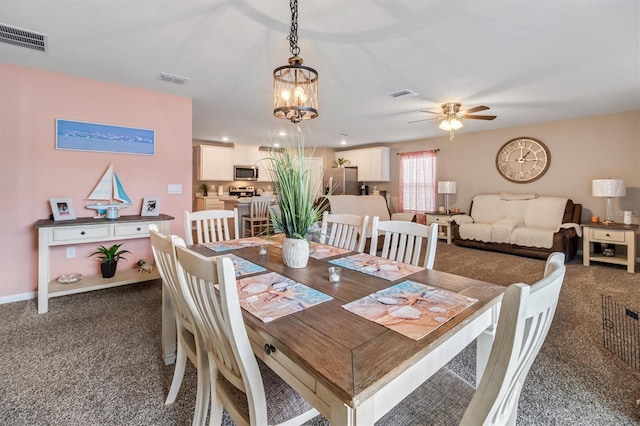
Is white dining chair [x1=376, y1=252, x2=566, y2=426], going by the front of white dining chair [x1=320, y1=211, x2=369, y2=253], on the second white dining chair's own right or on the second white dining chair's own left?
on the second white dining chair's own left

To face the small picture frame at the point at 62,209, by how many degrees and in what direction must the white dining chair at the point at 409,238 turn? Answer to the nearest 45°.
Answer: approximately 45° to its right

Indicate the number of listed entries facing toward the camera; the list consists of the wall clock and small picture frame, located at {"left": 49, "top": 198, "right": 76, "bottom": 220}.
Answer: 2

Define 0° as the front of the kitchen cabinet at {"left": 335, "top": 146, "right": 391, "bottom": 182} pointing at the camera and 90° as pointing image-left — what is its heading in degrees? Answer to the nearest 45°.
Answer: approximately 45°

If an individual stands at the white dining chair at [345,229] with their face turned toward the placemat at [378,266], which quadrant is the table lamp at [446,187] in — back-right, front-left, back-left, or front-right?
back-left

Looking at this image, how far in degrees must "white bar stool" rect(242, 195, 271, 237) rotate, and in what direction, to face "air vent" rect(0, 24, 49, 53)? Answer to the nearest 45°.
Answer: approximately 90° to its left

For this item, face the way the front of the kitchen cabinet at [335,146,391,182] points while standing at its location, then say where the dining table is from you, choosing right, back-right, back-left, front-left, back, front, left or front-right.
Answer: front-left

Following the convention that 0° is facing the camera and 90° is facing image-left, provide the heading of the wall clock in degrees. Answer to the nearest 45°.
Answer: approximately 0°

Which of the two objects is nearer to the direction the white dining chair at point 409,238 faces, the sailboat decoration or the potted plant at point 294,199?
the potted plant

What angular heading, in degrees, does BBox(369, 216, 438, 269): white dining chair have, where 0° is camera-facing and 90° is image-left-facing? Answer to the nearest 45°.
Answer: approximately 45°

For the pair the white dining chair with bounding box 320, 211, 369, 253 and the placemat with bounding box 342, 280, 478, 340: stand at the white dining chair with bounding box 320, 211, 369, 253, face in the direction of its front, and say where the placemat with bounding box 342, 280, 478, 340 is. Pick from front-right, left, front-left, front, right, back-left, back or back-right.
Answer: front-left
